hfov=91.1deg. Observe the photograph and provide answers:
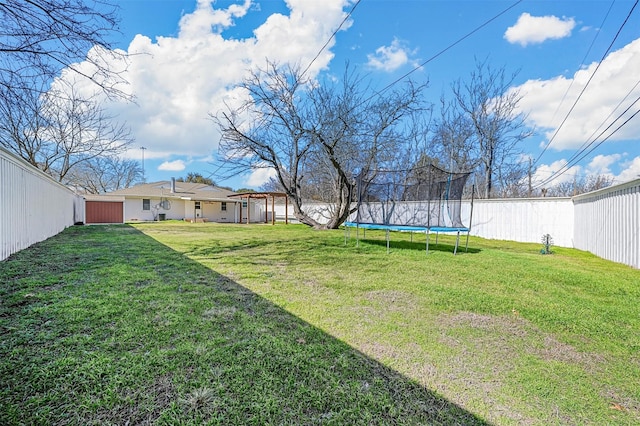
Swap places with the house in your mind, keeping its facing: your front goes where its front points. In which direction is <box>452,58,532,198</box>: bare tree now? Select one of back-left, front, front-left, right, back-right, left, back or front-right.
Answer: back-right

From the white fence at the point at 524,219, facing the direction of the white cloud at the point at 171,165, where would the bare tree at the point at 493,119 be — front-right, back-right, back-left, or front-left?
front-right

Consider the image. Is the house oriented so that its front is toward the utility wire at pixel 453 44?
no

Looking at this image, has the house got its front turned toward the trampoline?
no

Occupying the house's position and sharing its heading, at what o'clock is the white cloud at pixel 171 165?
The white cloud is roughly at 12 o'clock from the house.

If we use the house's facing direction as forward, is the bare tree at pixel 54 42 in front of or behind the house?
behind

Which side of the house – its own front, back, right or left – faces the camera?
back

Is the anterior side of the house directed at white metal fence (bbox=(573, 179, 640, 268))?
no

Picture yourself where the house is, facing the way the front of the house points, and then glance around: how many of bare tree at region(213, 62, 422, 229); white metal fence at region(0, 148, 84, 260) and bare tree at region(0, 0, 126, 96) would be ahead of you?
0

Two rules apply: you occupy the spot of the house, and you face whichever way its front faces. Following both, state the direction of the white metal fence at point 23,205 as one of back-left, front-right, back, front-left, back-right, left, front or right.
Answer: back

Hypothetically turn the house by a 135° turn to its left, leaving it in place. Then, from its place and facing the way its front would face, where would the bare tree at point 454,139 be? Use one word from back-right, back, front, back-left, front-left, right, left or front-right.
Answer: left

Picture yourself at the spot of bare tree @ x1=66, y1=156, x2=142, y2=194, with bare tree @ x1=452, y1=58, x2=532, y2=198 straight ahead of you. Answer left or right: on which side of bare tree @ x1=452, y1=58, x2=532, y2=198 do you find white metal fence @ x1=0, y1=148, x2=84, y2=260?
right

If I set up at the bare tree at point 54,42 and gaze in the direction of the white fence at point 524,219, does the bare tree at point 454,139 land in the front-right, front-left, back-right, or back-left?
front-left
